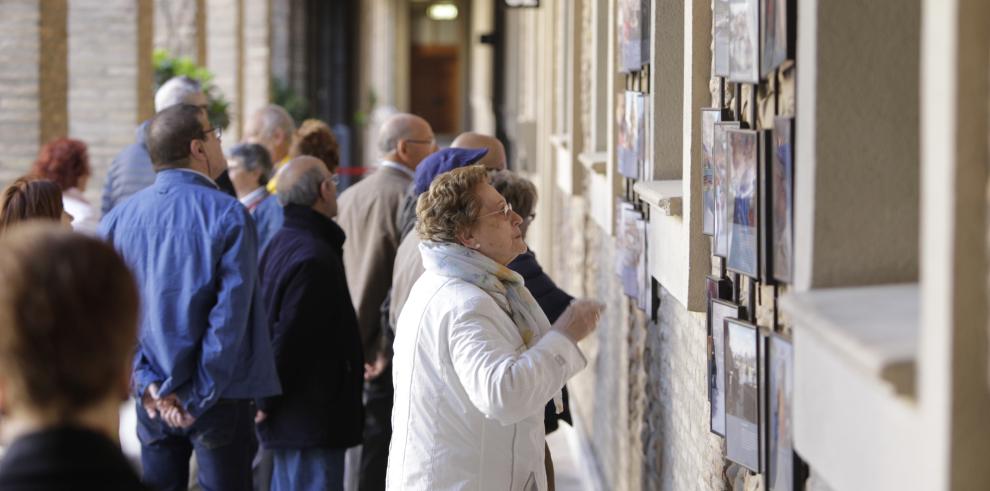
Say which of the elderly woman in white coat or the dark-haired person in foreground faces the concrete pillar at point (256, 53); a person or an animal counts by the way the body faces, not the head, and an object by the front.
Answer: the dark-haired person in foreground

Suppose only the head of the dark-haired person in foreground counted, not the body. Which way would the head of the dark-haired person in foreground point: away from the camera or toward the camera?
away from the camera

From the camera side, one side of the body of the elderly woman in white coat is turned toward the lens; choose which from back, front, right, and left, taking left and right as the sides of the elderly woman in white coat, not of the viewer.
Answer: right

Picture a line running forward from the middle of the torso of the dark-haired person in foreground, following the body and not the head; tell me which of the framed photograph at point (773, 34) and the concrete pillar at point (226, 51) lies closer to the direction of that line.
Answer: the concrete pillar

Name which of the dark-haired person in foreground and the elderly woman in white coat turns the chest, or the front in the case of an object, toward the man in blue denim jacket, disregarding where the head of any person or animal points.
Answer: the dark-haired person in foreground

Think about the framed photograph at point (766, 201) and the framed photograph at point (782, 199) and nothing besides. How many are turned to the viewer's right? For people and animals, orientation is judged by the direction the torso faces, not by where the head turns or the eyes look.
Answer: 0

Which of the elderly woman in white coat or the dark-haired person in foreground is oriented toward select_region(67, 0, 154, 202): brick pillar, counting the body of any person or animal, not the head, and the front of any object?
the dark-haired person in foreground

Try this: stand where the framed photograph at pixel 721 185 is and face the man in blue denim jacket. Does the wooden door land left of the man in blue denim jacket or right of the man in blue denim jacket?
right

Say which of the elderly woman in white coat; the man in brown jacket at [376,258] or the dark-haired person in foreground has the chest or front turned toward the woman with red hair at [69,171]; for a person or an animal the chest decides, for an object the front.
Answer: the dark-haired person in foreground

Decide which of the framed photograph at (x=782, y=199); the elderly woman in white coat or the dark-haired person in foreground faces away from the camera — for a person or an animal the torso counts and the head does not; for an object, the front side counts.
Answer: the dark-haired person in foreground

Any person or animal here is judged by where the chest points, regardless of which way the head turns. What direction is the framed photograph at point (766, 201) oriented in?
to the viewer's left

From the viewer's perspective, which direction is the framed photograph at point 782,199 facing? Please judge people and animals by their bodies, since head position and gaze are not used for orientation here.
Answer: to the viewer's left

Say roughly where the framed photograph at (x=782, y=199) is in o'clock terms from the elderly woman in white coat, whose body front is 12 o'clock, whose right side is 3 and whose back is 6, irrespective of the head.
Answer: The framed photograph is roughly at 2 o'clock from the elderly woman in white coat.

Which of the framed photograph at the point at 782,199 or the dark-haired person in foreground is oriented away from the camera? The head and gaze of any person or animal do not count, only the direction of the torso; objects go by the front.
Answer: the dark-haired person in foreground

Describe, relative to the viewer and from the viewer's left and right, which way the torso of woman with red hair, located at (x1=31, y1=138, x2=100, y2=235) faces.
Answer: facing away from the viewer and to the right of the viewer

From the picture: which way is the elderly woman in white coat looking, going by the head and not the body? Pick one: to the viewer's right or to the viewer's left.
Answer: to the viewer's right

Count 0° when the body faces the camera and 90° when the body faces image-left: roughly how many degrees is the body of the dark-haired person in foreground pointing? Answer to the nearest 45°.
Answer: approximately 180°
